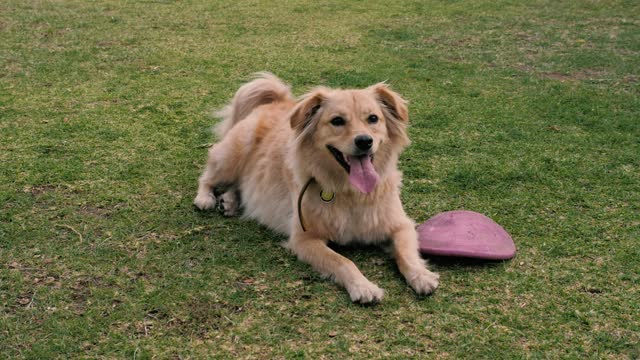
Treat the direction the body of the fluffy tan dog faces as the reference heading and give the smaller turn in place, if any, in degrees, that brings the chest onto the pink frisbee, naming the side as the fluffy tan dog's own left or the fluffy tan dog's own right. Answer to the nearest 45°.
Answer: approximately 45° to the fluffy tan dog's own left

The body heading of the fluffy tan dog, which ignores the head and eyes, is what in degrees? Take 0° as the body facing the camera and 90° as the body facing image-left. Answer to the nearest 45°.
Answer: approximately 315°
